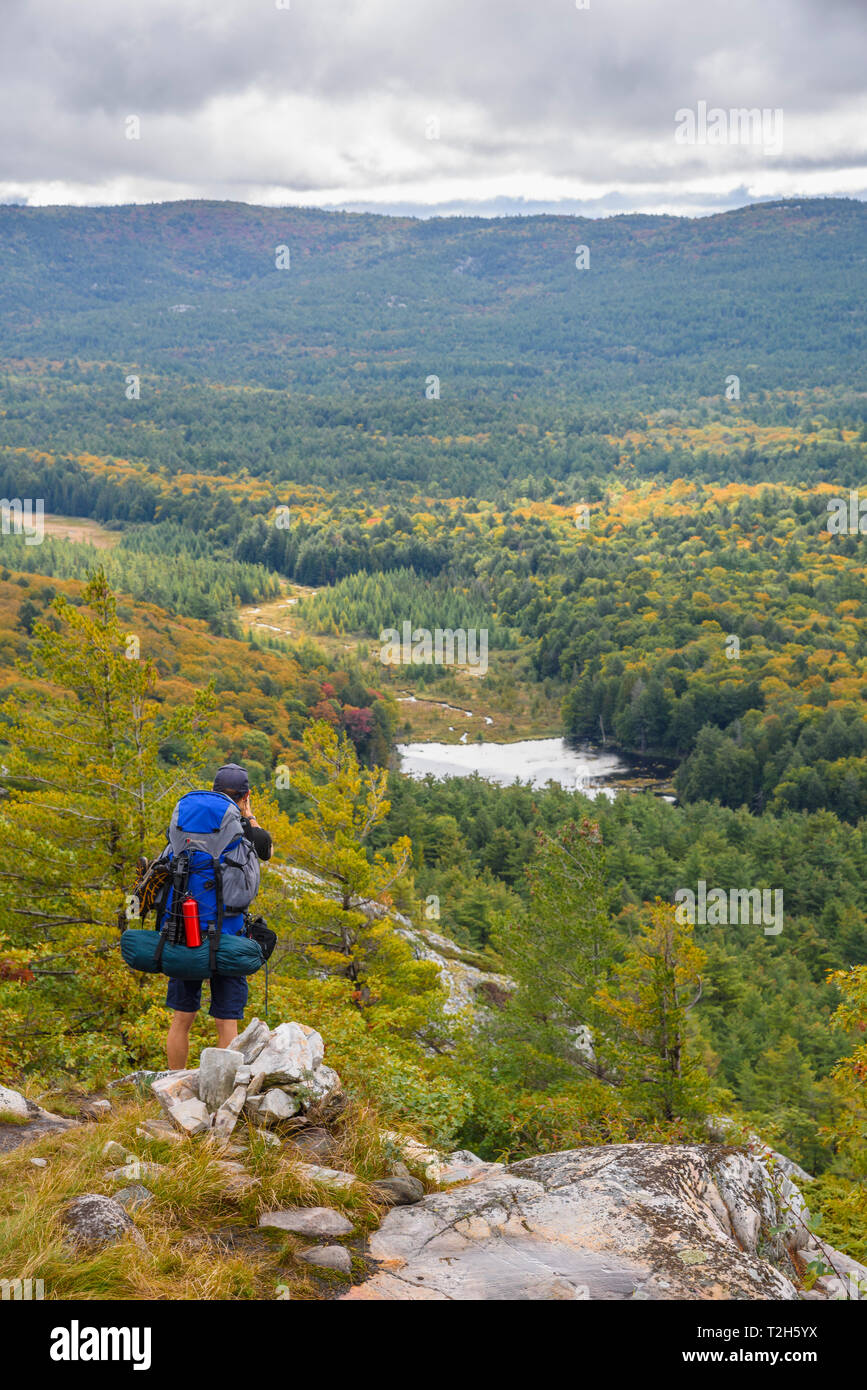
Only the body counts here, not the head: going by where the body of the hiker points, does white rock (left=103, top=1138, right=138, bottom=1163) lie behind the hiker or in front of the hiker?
behind

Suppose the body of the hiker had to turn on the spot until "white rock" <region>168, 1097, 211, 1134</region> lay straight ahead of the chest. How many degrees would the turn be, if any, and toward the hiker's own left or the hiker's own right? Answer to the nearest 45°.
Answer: approximately 135° to the hiker's own right

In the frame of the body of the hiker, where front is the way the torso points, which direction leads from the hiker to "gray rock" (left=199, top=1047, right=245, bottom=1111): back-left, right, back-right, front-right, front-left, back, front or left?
back-right

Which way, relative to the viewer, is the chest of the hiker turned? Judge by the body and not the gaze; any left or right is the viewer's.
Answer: facing away from the viewer and to the right of the viewer

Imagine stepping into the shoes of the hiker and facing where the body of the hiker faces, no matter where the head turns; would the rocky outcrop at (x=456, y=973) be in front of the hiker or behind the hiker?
in front

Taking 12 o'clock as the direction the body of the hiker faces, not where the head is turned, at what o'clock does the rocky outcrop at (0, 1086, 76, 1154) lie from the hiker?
The rocky outcrop is roughly at 8 o'clock from the hiker.

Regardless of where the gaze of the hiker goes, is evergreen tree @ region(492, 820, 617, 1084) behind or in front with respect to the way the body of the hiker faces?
in front

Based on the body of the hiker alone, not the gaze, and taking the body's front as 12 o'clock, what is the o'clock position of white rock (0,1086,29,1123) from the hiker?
The white rock is roughly at 8 o'clock from the hiker.

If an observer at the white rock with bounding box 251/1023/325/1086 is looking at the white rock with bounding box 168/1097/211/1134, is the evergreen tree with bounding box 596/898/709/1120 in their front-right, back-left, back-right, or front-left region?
back-right
